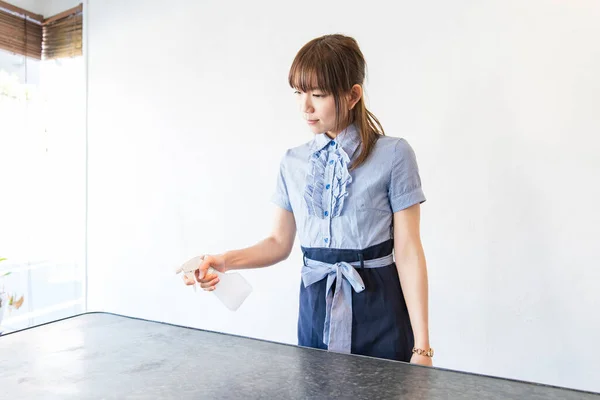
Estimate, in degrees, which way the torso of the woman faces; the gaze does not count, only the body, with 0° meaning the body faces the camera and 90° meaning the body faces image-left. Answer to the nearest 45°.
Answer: approximately 45°
